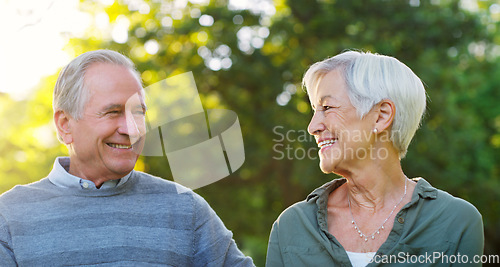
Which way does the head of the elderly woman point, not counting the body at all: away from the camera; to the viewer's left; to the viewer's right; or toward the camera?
to the viewer's left

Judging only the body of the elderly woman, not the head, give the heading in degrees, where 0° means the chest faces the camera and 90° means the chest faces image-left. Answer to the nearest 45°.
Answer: approximately 0°

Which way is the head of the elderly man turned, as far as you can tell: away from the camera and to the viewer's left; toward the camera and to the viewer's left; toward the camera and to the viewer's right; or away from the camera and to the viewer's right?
toward the camera and to the viewer's right

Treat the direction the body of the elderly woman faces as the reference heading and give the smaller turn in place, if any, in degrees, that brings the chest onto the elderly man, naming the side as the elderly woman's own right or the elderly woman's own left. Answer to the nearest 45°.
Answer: approximately 90° to the elderly woman's own right
